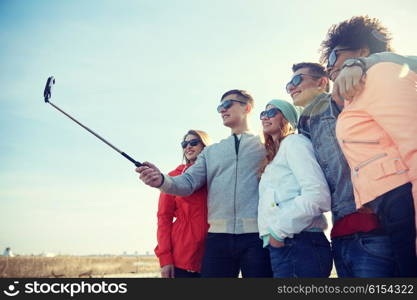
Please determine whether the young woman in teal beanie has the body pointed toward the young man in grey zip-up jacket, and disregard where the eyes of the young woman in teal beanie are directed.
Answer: no

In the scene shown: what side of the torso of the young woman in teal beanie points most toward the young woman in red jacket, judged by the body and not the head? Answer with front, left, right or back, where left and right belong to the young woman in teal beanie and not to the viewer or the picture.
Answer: right

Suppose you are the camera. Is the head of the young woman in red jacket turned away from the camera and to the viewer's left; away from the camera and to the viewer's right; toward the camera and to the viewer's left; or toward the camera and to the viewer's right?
toward the camera and to the viewer's left

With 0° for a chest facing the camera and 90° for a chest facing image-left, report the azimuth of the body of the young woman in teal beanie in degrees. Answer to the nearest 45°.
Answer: approximately 45°

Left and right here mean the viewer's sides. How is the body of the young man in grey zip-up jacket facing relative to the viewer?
facing the viewer

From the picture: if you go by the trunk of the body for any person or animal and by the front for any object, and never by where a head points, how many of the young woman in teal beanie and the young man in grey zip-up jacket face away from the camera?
0

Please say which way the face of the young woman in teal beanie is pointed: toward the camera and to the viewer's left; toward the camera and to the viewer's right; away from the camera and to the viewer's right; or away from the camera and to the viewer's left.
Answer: toward the camera and to the viewer's left
